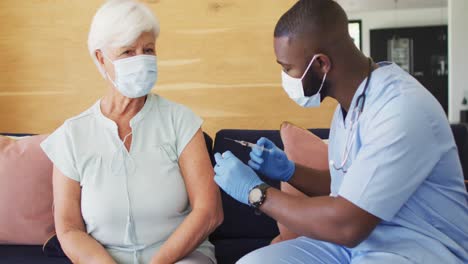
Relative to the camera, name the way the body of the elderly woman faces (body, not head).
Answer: toward the camera

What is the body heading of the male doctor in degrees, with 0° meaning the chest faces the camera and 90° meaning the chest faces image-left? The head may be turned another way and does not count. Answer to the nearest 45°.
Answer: approximately 90°

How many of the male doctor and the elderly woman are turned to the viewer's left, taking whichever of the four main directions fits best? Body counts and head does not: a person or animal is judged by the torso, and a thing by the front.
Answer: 1

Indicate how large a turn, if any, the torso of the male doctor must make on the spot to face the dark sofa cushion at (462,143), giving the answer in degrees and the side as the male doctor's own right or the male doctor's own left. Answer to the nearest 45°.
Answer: approximately 135° to the male doctor's own right

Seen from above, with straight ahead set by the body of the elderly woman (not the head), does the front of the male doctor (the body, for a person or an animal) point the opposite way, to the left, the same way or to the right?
to the right

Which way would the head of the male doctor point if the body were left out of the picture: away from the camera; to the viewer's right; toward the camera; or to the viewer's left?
to the viewer's left

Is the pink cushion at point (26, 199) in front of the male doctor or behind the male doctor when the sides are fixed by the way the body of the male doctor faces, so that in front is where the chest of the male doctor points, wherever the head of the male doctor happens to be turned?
in front

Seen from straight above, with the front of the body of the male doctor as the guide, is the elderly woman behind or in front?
in front

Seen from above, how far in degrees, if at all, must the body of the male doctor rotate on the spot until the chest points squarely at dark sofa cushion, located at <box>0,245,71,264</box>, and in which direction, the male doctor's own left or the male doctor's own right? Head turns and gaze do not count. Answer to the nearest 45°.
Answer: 0° — they already face it
